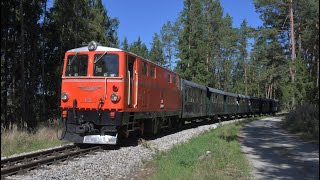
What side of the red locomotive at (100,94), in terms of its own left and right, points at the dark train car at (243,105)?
back

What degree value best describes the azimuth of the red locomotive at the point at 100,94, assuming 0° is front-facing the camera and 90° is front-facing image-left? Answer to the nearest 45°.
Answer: approximately 45°

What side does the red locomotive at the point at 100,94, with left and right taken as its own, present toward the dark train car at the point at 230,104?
back

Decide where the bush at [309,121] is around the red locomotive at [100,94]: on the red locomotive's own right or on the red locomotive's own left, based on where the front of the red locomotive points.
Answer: on the red locomotive's own left

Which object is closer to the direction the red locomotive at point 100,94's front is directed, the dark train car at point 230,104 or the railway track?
the railway track

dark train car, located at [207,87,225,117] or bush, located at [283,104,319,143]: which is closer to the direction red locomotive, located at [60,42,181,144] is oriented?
the bush

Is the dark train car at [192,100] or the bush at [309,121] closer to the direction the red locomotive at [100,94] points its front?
the bush

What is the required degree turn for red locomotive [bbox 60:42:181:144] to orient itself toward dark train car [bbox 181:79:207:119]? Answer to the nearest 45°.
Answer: approximately 180°

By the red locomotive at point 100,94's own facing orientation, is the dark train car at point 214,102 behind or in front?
behind
